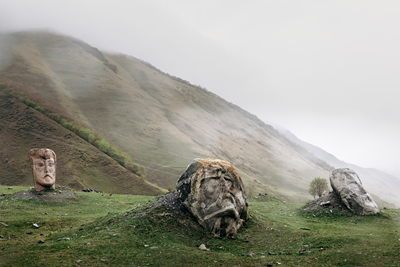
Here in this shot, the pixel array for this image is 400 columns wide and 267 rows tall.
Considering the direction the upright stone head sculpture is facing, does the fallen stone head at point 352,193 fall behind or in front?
in front

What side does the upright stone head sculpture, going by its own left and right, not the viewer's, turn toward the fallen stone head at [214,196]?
front

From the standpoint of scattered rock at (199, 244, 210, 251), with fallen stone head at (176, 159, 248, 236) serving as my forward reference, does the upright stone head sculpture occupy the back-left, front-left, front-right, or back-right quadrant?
front-left

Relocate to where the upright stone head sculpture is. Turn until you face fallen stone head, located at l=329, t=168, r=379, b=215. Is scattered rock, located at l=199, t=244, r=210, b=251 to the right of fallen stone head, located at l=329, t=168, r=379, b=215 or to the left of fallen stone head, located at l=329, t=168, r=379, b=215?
right

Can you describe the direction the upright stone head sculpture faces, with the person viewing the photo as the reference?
facing the viewer and to the right of the viewer

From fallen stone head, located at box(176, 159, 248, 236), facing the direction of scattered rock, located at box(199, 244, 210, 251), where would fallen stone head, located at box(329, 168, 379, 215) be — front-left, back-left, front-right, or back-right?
back-left

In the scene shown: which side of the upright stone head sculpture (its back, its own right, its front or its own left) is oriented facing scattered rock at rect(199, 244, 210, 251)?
front
